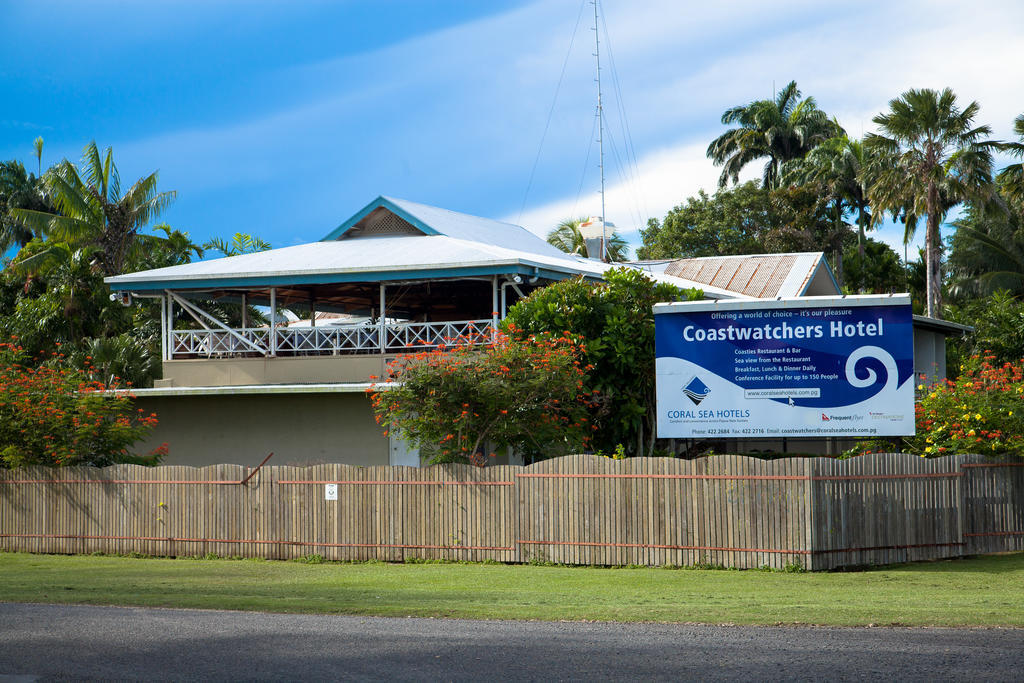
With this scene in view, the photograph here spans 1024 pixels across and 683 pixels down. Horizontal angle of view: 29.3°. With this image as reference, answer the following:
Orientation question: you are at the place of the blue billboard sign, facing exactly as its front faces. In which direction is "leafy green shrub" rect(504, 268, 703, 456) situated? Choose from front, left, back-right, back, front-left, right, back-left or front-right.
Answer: back-right

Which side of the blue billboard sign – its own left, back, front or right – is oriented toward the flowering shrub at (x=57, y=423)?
right

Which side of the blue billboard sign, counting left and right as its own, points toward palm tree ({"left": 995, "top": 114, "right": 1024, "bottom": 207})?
back

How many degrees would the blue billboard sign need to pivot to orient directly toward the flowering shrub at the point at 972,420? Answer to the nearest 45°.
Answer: approximately 90° to its left

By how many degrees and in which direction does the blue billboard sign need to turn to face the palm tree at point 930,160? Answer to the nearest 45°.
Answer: approximately 180°

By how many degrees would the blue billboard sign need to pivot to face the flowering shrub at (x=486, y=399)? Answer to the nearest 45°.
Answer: approximately 90° to its right

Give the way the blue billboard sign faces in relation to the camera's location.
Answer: facing the viewer

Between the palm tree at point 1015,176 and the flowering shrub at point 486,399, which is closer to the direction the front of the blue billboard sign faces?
the flowering shrub
